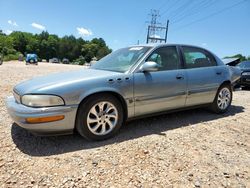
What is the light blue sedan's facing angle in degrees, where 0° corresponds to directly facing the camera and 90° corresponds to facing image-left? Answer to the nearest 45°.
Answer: approximately 45°
